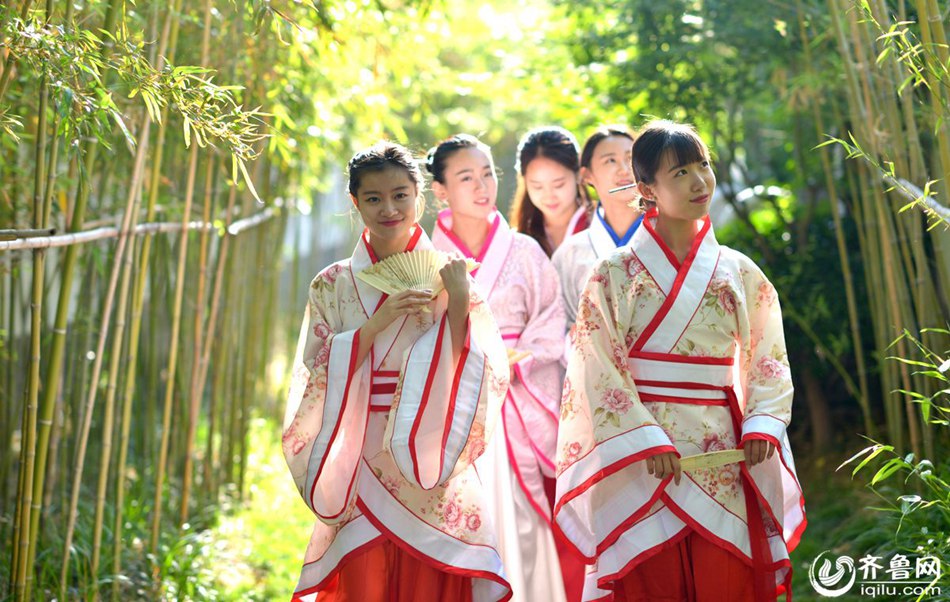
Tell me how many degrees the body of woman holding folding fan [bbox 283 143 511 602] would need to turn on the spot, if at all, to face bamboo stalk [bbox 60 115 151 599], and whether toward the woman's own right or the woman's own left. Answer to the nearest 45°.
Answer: approximately 135° to the woman's own right

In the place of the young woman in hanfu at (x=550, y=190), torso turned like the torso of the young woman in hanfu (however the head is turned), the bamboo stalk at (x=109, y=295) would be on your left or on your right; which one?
on your right

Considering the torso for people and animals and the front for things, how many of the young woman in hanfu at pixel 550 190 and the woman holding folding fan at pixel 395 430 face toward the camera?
2

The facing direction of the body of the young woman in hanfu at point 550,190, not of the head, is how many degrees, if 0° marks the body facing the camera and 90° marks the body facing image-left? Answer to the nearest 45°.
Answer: approximately 0°

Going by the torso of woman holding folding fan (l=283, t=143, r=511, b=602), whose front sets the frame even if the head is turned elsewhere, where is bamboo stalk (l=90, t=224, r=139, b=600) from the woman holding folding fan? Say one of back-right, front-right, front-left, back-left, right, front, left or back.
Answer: back-right

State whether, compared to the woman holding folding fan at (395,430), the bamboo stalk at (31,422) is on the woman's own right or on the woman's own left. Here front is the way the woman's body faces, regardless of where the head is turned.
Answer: on the woman's own right

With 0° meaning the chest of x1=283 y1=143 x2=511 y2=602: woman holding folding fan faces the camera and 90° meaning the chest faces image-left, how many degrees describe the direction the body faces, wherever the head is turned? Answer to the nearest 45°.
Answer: approximately 0°

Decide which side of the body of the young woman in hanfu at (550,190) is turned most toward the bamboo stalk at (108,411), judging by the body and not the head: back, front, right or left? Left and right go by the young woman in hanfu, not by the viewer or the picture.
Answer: right

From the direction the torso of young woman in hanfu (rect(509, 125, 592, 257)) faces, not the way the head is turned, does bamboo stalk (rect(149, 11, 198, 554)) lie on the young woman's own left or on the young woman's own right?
on the young woman's own right

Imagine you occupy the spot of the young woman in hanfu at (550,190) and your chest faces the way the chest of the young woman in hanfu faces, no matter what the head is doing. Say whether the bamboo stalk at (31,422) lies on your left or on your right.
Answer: on your right

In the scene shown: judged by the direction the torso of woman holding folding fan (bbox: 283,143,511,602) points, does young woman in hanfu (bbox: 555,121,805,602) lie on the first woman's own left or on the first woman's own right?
on the first woman's own left
